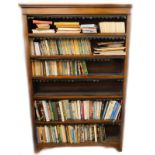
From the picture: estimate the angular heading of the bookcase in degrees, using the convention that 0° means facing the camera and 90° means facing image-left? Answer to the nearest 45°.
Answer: approximately 0°
